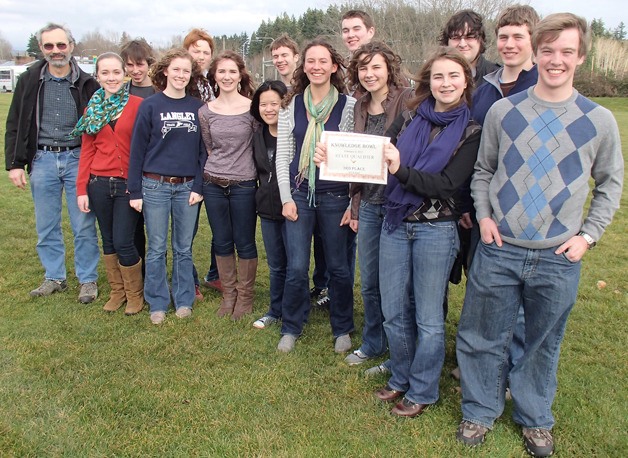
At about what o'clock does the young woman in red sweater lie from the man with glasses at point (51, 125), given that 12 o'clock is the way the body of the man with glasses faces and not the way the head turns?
The young woman in red sweater is roughly at 11 o'clock from the man with glasses.

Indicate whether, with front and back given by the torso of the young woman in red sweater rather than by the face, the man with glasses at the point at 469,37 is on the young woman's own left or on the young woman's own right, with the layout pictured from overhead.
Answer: on the young woman's own left

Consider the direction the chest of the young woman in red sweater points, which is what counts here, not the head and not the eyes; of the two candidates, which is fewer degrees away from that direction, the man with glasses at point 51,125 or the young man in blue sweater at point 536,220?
the young man in blue sweater

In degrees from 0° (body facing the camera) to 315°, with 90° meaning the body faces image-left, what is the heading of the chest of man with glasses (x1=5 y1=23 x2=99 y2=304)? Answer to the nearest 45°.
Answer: approximately 0°

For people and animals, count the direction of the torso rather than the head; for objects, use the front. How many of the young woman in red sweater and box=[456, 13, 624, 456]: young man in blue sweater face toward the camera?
2

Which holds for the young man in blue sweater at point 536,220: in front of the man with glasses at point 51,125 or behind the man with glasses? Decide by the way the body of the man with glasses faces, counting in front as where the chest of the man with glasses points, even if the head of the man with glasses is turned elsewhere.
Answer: in front

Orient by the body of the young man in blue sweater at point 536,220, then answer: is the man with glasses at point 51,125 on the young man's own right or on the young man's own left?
on the young man's own right

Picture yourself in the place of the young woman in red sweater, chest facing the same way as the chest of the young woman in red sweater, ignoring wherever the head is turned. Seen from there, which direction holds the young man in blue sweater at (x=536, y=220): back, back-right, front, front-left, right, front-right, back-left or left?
front-left

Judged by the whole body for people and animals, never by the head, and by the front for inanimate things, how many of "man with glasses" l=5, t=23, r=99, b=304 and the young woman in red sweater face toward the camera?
2
